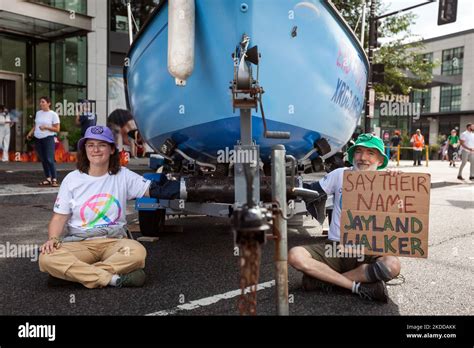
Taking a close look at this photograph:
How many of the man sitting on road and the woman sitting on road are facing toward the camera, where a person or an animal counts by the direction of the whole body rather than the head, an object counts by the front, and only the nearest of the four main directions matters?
2

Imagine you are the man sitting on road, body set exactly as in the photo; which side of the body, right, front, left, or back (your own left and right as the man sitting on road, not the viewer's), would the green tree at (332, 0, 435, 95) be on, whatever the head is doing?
back

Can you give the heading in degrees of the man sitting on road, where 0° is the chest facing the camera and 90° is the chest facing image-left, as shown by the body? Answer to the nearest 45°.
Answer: approximately 0°

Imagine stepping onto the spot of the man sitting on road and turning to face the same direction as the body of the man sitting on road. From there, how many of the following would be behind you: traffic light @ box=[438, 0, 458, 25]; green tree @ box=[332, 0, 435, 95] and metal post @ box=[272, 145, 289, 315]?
2

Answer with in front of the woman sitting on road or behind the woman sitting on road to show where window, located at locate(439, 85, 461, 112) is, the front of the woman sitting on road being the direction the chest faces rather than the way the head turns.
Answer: behind

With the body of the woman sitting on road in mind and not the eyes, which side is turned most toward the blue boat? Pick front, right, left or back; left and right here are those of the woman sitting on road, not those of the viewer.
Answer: back

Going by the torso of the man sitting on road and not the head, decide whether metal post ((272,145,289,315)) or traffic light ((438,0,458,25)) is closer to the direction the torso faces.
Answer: the metal post

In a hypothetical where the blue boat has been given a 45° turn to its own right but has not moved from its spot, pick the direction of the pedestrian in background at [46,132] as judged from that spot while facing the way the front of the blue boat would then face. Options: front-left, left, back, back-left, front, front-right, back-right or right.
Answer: right

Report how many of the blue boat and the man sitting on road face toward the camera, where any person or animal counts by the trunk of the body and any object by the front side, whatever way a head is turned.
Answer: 2

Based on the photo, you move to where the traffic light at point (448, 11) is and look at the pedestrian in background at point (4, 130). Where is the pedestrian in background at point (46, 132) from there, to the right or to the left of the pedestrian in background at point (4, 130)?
left
